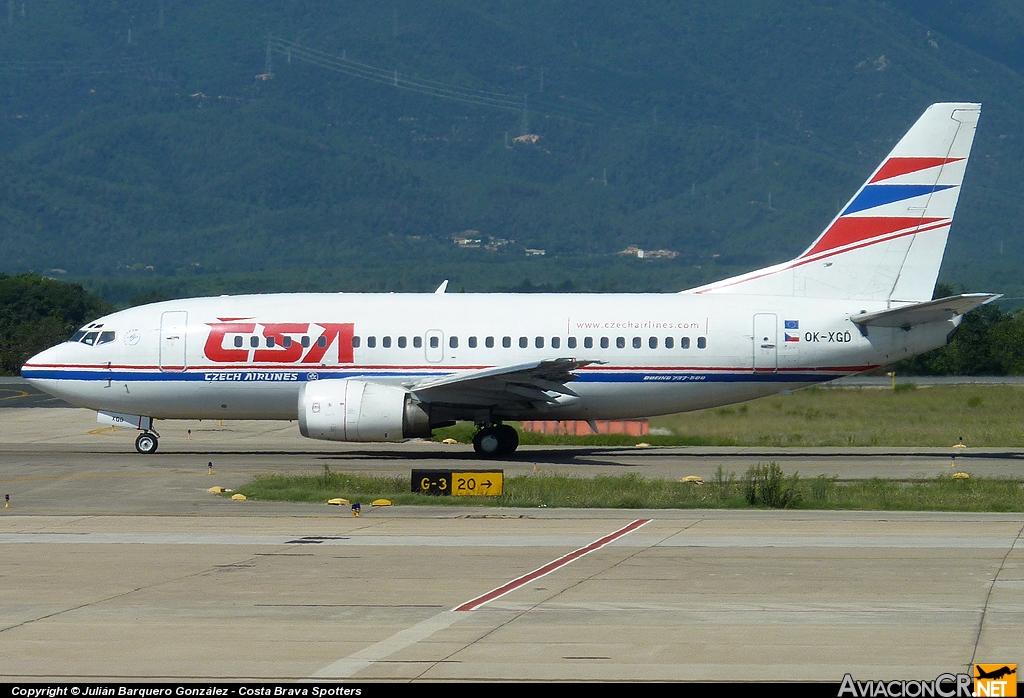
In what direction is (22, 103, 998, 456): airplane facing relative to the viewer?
to the viewer's left

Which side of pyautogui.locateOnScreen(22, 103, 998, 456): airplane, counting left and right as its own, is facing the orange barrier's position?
right
